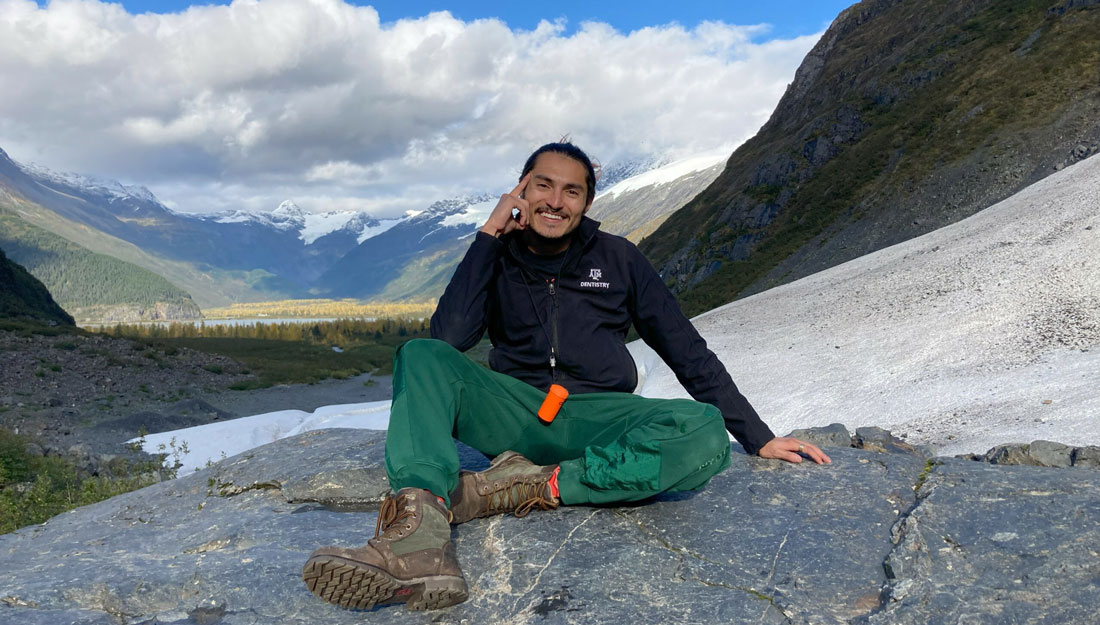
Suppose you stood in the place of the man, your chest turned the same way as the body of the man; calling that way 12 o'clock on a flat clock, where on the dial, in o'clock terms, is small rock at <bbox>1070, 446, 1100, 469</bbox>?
The small rock is roughly at 8 o'clock from the man.

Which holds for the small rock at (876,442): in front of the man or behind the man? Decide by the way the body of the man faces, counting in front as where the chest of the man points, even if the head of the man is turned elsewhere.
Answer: behind

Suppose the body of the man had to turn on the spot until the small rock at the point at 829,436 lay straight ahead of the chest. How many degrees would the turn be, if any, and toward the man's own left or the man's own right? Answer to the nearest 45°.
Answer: approximately 135° to the man's own left

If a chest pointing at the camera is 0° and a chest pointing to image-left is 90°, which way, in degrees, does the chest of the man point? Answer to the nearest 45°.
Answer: approximately 0°

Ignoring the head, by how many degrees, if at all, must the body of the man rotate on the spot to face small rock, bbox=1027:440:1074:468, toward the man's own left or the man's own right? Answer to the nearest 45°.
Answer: approximately 135° to the man's own left
